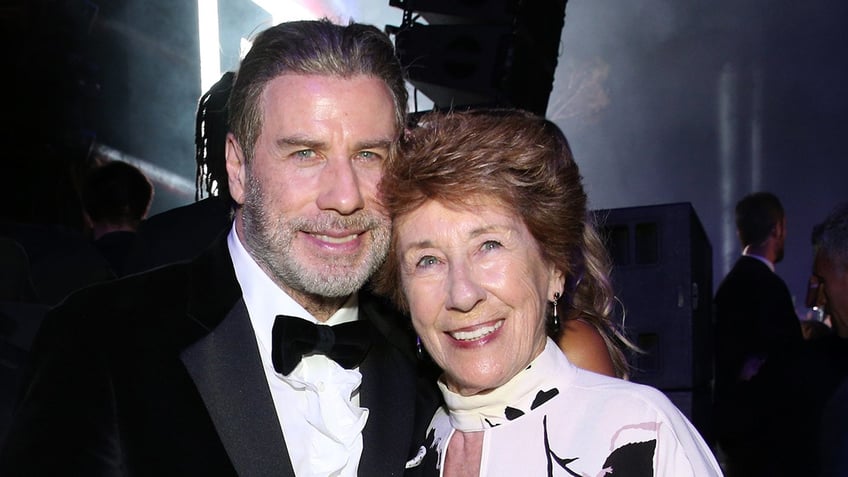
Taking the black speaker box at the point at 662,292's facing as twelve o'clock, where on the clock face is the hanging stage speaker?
The hanging stage speaker is roughly at 3 o'clock from the black speaker box.

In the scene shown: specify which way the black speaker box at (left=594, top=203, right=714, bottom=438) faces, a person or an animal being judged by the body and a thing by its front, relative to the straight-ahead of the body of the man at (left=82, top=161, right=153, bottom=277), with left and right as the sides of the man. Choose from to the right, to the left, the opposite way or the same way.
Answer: the opposite way
